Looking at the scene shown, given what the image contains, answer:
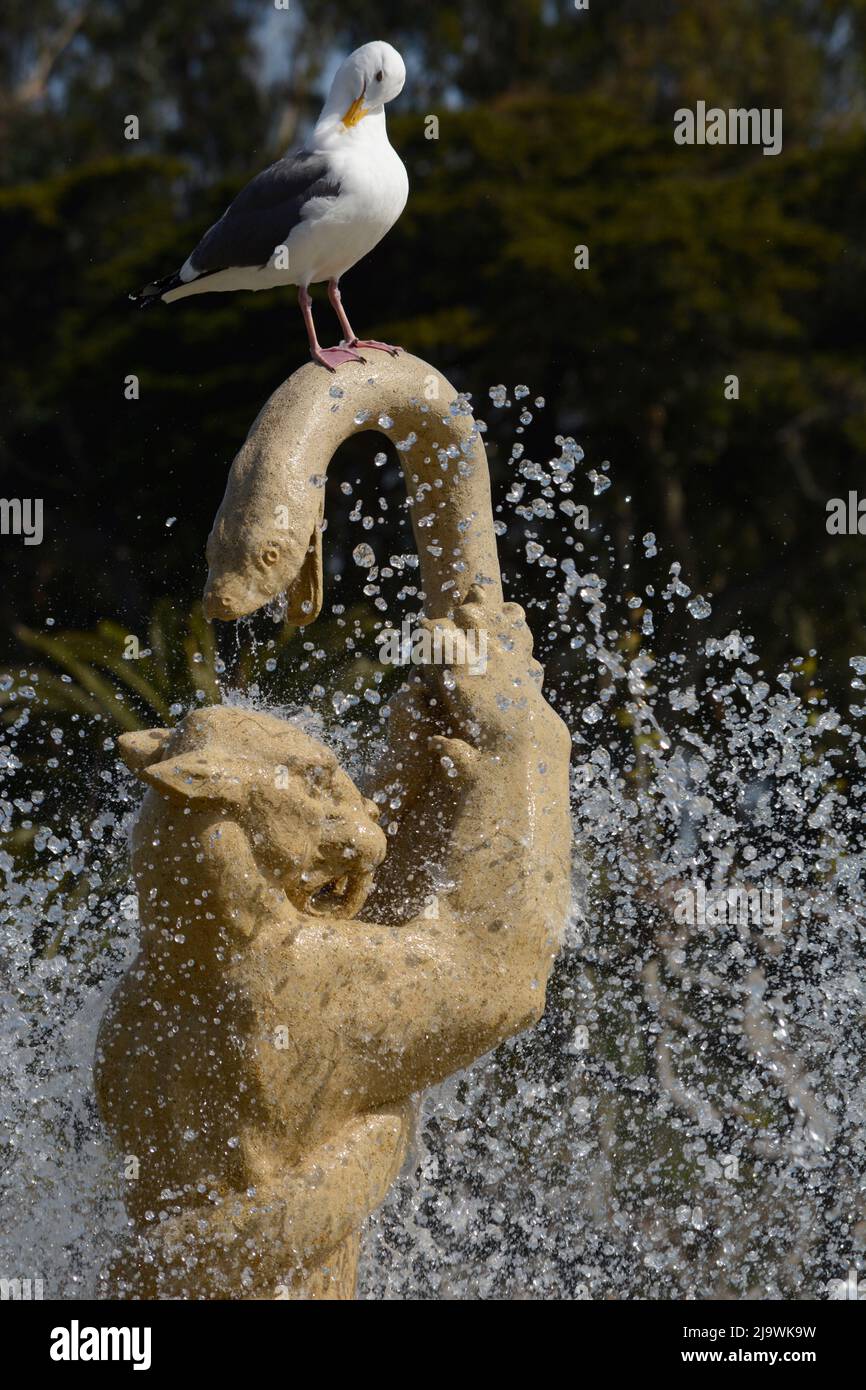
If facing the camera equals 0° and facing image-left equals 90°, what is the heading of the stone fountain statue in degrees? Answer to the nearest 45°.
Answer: approximately 270°

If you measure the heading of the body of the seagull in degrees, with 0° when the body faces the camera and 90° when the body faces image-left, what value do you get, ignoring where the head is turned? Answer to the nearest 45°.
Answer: approximately 315°
